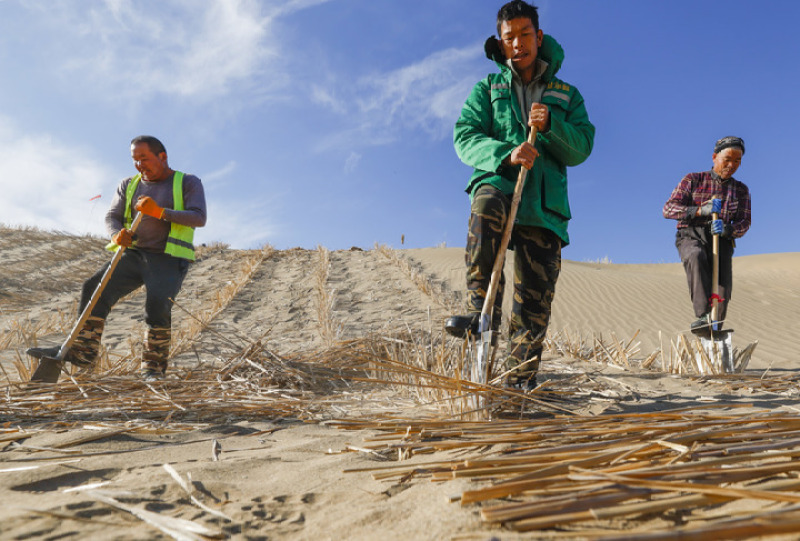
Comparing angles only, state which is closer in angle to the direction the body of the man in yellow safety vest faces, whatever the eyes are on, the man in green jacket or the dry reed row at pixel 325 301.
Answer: the man in green jacket

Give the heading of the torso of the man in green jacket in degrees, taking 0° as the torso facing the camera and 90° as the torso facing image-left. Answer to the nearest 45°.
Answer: approximately 0°

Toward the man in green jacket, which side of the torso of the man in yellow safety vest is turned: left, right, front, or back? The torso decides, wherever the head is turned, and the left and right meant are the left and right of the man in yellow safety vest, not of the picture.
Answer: left

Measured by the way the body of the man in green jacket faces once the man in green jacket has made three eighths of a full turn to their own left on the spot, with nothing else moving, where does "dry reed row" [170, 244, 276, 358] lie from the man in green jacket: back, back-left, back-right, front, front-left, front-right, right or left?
left
